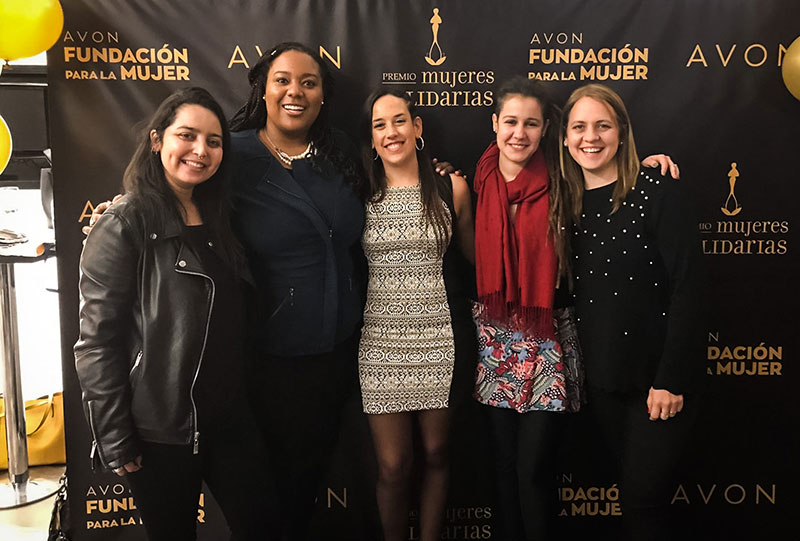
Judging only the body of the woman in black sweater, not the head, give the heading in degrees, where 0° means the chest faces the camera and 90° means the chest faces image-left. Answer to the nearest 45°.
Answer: approximately 45°

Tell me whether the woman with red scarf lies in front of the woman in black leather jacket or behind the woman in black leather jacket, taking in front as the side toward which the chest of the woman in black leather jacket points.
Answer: in front

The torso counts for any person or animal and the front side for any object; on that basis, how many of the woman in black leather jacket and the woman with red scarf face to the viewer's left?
0

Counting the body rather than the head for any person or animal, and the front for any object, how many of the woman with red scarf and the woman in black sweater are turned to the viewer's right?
0

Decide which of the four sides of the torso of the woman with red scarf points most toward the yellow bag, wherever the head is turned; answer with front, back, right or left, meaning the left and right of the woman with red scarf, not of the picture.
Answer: right

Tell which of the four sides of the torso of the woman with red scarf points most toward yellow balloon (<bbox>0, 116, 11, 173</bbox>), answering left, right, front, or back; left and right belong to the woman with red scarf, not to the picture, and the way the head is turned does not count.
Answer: right

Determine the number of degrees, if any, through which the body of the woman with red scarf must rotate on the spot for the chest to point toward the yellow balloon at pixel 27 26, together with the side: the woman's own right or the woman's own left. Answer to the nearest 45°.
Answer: approximately 90° to the woman's own right

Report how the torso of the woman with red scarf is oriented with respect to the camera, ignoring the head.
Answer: toward the camera
